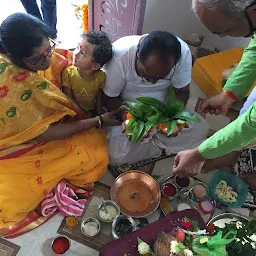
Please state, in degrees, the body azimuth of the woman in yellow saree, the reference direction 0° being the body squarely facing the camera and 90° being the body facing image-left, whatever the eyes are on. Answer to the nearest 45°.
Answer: approximately 270°

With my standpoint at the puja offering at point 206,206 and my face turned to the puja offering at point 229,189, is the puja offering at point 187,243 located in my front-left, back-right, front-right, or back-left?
back-right

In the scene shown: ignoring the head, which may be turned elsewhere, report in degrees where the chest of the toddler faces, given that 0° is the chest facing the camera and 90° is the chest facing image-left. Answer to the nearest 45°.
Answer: approximately 0°

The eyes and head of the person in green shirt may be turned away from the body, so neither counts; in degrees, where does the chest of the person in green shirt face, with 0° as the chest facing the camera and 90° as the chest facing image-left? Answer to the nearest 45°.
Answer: approximately 90°

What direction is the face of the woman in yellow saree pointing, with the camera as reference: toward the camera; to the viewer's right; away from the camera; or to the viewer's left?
to the viewer's right

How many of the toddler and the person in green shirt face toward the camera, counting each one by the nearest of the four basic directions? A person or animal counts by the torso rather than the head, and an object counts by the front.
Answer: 1
